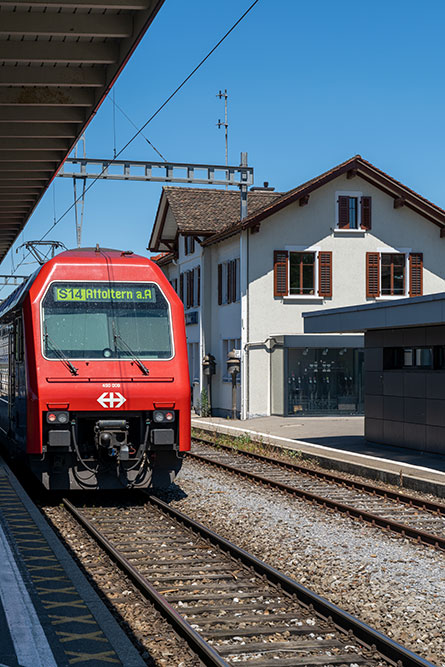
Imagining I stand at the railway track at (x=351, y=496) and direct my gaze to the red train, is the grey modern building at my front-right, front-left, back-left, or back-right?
back-right

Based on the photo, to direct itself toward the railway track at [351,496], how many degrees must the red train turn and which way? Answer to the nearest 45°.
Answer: approximately 90° to its left

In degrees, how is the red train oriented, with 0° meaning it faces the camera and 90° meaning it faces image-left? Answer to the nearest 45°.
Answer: approximately 0°

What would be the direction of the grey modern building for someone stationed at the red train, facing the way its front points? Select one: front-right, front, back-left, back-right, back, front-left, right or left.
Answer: back-left

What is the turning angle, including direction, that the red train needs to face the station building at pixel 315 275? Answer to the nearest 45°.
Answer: approximately 180°
